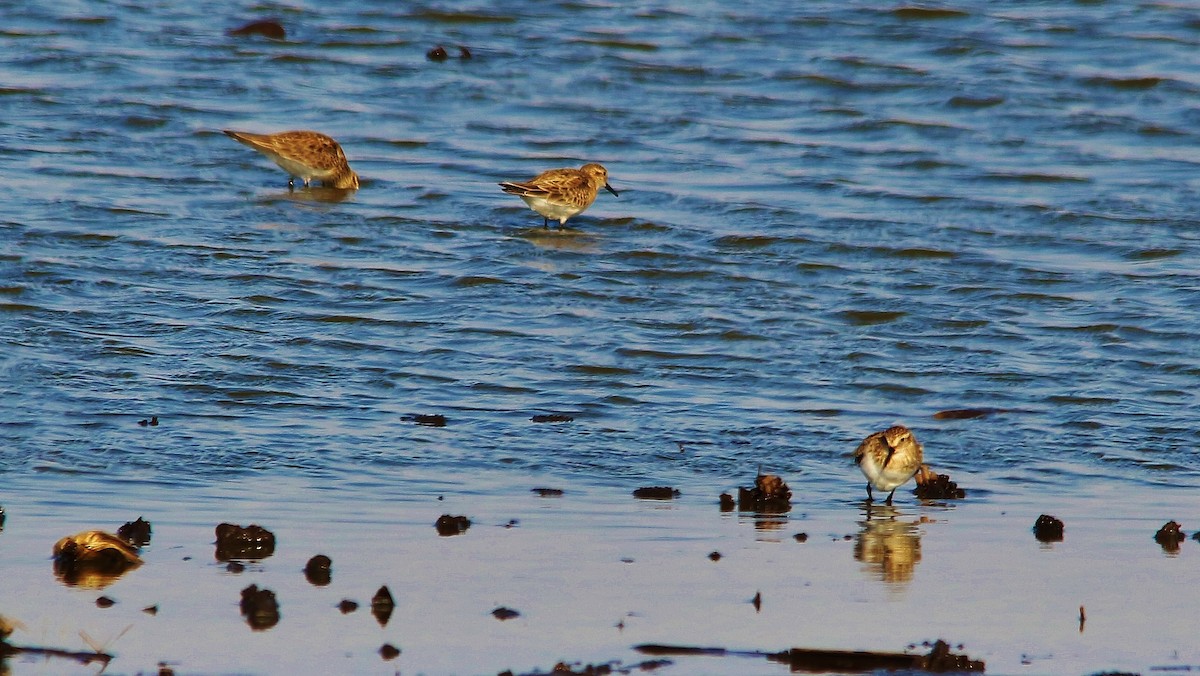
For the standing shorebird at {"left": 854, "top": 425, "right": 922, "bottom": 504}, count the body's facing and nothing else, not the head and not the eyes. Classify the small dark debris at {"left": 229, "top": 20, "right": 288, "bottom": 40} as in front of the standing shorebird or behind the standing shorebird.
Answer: behind

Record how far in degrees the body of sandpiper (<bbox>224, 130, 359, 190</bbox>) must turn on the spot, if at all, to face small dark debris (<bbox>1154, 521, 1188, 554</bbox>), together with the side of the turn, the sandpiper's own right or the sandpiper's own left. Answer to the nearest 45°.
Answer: approximately 45° to the sandpiper's own right

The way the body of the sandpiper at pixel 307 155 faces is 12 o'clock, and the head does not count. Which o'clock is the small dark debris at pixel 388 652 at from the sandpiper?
The small dark debris is roughly at 3 o'clock from the sandpiper.

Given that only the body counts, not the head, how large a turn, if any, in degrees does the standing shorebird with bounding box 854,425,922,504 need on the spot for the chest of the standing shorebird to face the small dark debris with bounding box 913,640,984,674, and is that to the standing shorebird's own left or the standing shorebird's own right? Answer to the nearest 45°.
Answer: approximately 45° to the standing shorebird's own right

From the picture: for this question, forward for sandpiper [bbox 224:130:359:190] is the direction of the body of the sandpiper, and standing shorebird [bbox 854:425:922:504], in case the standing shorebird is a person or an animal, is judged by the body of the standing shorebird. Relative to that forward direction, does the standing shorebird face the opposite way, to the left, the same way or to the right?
to the right

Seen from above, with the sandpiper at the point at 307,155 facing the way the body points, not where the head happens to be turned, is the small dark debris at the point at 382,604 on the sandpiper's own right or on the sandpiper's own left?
on the sandpiper's own right

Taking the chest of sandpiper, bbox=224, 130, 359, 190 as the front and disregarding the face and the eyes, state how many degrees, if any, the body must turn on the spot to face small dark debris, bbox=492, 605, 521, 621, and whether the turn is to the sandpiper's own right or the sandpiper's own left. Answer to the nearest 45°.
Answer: approximately 90° to the sandpiper's own right

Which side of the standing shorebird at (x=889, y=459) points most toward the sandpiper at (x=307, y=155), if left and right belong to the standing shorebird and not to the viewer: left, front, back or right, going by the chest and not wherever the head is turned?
back

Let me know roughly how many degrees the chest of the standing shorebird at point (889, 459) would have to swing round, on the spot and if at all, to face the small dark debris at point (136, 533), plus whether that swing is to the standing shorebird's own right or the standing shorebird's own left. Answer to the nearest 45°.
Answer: approximately 90° to the standing shorebird's own right

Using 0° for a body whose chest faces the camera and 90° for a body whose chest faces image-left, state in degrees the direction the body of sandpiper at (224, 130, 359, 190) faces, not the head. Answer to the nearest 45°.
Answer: approximately 270°

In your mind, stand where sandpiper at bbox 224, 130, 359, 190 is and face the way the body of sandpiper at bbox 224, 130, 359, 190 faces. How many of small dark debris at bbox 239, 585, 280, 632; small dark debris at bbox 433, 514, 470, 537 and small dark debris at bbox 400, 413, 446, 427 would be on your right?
3
